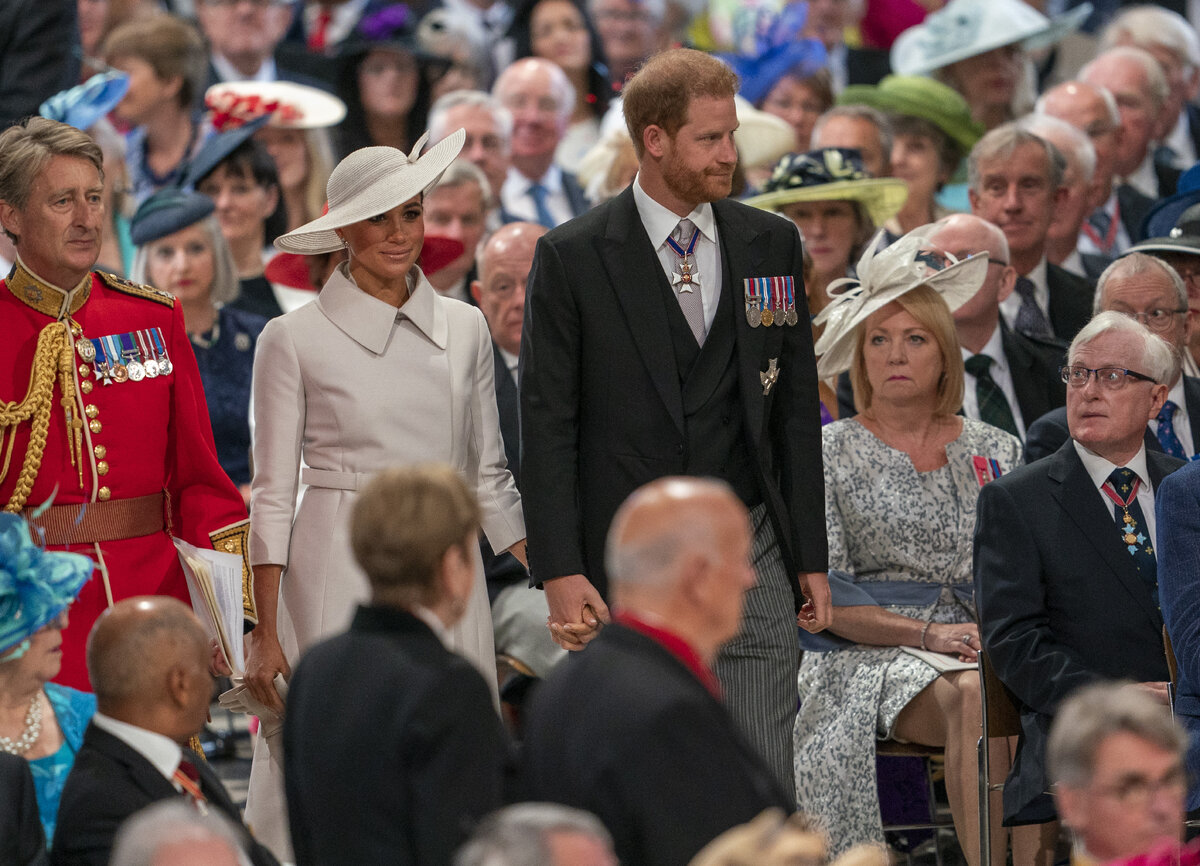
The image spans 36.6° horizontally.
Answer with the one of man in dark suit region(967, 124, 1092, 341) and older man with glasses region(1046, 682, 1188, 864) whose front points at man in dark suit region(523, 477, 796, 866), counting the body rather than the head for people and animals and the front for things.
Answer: man in dark suit region(967, 124, 1092, 341)

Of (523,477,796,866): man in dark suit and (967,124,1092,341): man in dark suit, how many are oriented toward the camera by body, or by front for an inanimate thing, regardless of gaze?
1

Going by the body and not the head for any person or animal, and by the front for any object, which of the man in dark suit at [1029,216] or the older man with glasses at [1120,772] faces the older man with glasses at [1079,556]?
the man in dark suit

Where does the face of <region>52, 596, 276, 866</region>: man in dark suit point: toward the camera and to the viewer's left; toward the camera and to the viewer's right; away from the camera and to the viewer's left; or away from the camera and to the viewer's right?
away from the camera and to the viewer's right

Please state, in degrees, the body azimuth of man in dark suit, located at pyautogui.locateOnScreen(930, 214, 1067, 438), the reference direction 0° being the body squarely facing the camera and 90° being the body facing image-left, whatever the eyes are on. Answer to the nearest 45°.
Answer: approximately 45°

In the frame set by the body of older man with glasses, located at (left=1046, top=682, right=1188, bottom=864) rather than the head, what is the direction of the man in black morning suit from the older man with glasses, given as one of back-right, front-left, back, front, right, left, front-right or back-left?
back

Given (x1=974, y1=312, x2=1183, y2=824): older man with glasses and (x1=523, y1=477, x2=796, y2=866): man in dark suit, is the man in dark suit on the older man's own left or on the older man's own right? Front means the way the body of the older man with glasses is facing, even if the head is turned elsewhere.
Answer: on the older man's own right

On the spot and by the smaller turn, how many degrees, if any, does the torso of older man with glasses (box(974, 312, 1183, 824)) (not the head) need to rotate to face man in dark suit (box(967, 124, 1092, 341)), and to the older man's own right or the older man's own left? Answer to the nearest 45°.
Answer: approximately 135° to the older man's own left

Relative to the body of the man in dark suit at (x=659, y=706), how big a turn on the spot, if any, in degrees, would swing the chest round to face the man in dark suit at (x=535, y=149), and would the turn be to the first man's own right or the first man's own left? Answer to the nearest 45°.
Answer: approximately 45° to the first man's own left
